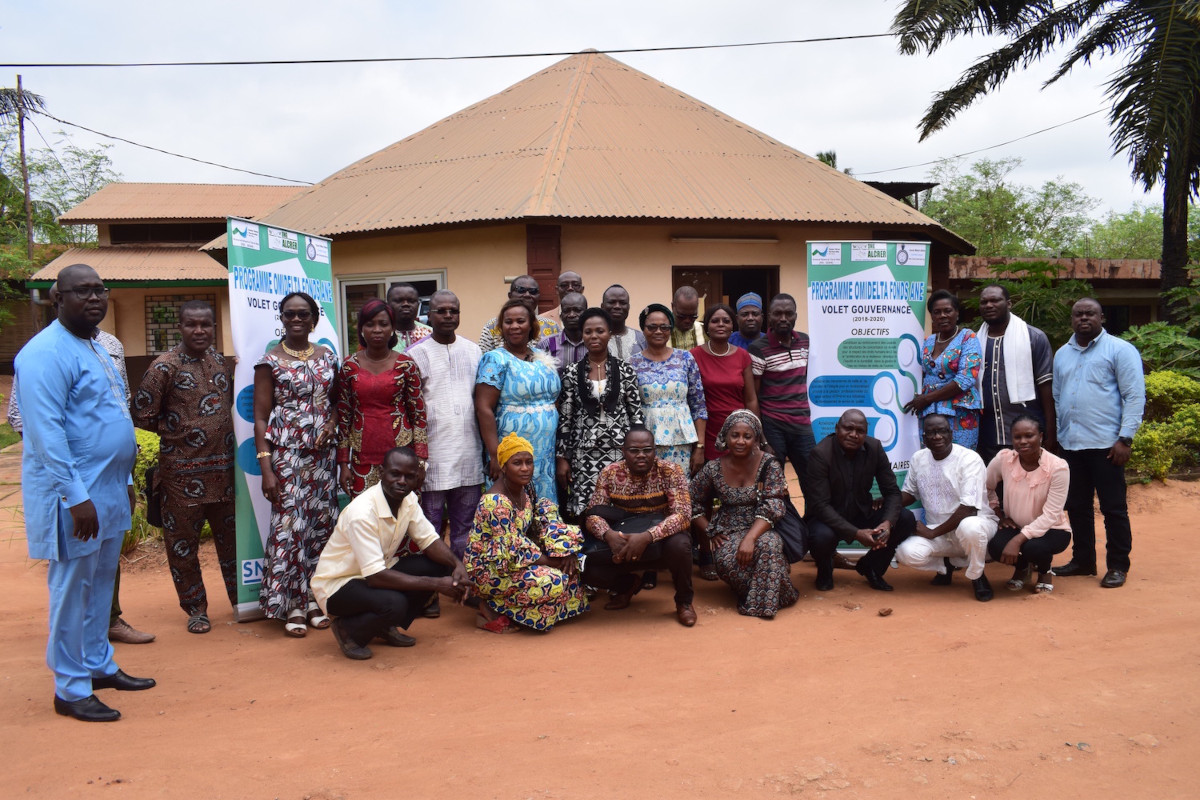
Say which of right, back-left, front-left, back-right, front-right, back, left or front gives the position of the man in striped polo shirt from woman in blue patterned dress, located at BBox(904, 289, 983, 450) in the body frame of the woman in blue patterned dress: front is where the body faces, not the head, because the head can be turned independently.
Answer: front-right

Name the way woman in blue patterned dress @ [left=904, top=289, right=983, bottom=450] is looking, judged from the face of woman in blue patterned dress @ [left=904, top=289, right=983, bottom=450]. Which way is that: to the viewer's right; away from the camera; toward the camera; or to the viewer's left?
toward the camera

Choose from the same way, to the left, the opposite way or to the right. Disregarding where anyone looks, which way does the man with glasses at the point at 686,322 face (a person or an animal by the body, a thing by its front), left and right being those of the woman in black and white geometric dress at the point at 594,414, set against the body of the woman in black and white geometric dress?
the same way

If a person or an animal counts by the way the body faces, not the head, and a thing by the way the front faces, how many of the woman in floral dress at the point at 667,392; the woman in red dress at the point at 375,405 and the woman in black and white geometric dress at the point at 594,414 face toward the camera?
3

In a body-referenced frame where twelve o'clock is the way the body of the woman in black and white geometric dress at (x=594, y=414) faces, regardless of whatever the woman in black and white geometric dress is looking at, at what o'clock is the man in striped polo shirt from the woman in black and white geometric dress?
The man in striped polo shirt is roughly at 8 o'clock from the woman in black and white geometric dress.

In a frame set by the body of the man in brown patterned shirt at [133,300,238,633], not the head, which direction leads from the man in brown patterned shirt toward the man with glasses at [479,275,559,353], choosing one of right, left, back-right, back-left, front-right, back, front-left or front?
left

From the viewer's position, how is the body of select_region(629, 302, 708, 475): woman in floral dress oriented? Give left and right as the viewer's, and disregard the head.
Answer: facing the viewer

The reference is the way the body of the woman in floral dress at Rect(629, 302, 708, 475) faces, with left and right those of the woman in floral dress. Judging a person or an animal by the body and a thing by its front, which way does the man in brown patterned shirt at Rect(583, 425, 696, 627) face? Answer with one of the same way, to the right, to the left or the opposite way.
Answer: the same way

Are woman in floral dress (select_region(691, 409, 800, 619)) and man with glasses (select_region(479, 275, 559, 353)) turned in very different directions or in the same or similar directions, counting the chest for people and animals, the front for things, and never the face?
same or similar directions

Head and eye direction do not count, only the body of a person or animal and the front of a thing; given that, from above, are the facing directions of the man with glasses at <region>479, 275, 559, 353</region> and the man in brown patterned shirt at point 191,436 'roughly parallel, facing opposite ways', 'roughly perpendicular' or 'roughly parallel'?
roughly parallel

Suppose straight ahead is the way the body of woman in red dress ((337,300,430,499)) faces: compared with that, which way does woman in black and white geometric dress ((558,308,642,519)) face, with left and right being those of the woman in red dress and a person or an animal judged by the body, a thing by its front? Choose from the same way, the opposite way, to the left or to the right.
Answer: the same way

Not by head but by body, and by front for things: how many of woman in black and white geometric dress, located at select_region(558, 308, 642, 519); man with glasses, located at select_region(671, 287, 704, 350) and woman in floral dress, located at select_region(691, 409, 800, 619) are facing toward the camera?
3

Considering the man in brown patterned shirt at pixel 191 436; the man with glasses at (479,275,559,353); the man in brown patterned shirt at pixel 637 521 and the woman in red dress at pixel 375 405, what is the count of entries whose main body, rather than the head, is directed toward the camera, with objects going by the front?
4

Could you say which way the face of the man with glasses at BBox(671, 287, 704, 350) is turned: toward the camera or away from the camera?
toward the camera

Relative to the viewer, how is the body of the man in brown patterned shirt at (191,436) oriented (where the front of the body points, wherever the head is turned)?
toward the camera

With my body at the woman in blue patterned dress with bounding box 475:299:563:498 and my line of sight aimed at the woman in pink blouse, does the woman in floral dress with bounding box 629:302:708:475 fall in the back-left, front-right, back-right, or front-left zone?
front-left
